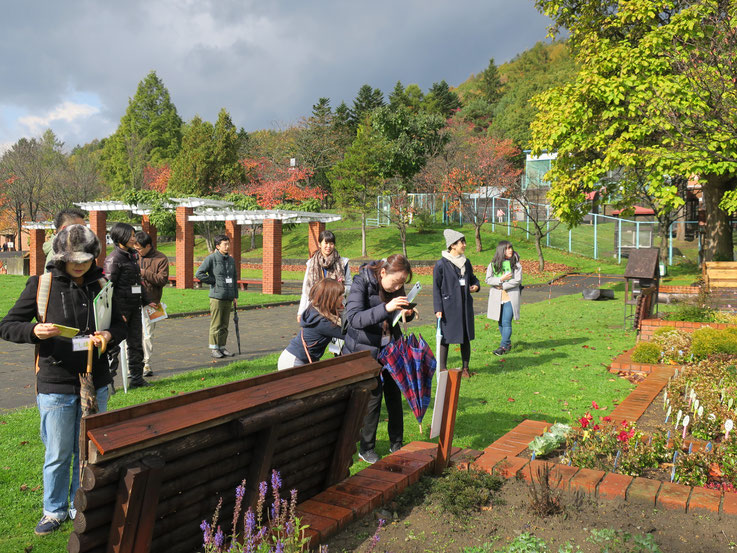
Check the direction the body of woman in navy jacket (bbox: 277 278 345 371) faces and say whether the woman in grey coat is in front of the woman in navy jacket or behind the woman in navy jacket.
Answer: in front

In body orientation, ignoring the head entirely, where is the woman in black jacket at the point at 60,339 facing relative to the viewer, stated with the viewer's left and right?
facing the viewer and to the right of the viewer

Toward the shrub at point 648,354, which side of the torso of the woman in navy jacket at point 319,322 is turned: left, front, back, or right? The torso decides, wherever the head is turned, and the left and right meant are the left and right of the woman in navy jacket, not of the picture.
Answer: front

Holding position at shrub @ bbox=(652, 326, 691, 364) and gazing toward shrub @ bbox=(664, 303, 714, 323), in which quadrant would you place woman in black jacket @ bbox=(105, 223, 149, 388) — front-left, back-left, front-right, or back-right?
back-left

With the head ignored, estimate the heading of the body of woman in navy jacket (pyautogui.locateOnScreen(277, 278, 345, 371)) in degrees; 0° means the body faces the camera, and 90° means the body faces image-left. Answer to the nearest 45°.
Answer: approximately 225°

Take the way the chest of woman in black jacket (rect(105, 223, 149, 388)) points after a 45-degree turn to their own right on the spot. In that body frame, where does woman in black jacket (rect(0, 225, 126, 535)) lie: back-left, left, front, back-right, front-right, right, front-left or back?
front

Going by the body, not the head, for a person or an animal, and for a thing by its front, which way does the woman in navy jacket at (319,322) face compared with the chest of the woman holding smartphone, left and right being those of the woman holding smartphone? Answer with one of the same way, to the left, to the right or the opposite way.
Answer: to the left

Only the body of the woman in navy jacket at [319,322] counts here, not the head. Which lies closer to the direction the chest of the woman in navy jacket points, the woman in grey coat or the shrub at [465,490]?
the woman in grey coat

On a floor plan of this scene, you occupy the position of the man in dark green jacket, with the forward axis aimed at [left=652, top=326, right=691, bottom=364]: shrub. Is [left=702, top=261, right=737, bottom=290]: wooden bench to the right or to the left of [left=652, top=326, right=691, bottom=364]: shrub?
left

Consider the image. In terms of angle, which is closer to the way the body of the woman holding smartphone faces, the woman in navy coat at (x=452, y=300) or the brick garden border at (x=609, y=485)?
the brick garden border

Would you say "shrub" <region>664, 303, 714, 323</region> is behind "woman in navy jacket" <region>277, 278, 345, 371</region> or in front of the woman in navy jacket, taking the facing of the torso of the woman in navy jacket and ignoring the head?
in front

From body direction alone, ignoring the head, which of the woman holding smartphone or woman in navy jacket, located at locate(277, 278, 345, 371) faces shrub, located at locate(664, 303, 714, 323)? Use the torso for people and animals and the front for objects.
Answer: the woman in navy jacket
